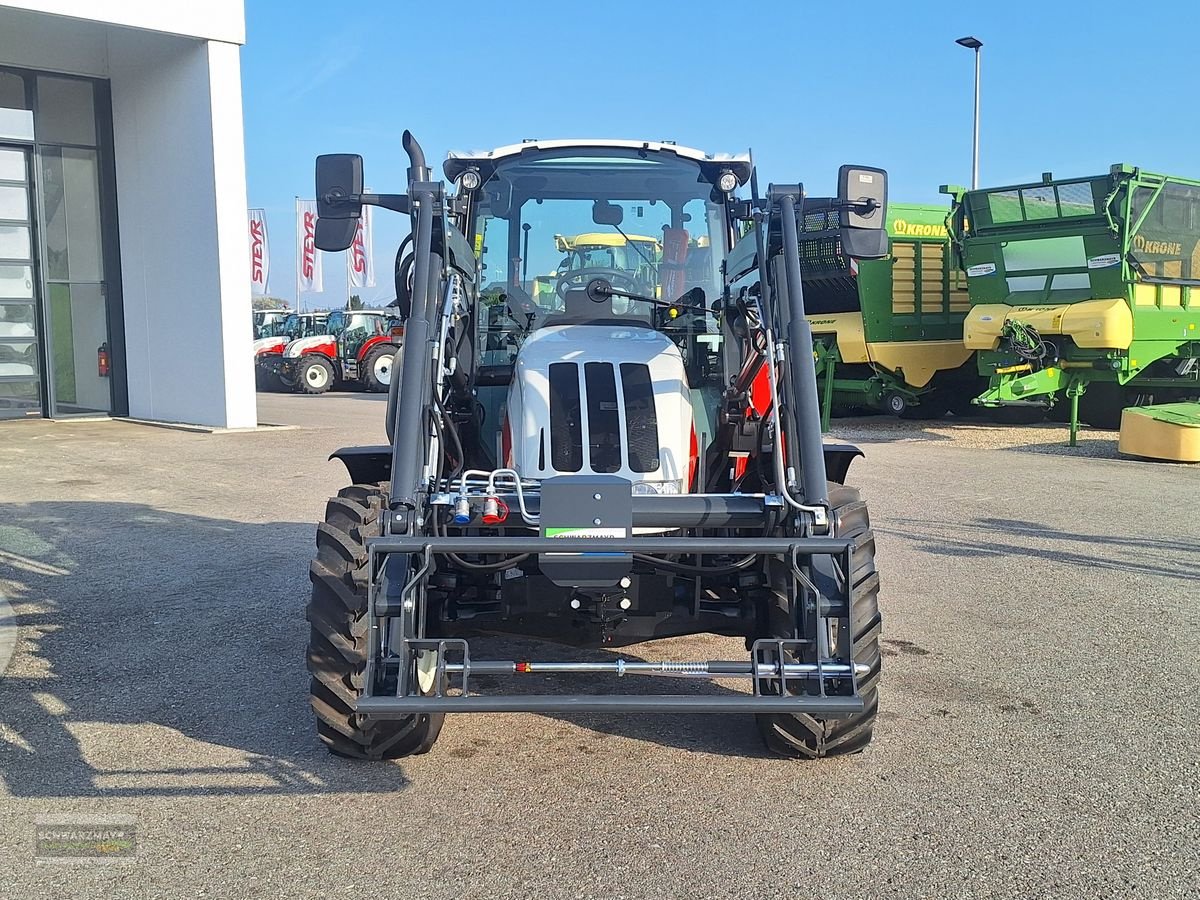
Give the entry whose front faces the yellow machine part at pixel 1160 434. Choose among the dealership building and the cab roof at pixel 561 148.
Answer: the dealership building

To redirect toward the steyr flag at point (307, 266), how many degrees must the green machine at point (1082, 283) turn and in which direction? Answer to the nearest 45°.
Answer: approximately 90° to its right

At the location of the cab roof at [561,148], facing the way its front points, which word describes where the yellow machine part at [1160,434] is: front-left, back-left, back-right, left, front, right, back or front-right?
back-left

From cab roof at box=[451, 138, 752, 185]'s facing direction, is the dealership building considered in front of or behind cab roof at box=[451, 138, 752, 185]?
behind

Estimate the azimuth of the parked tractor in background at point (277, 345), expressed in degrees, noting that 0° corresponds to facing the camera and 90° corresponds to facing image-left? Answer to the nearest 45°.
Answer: approximately 45°

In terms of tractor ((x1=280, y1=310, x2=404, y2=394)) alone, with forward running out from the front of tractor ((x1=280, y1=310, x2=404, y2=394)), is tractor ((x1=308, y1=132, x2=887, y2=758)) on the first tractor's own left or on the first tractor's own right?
on the first tractor's own left

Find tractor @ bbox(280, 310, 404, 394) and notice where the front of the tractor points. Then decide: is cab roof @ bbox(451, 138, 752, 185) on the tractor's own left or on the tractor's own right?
on the tractor's own left

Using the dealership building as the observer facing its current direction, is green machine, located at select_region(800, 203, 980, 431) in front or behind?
in front

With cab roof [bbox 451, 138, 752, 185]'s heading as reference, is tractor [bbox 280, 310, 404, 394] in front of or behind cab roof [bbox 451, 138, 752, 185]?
behind

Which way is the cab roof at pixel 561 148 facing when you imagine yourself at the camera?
facing the viewer

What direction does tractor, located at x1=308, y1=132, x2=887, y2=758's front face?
toward the camera

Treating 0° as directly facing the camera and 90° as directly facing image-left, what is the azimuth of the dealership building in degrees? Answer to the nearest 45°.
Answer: approximately 315°
